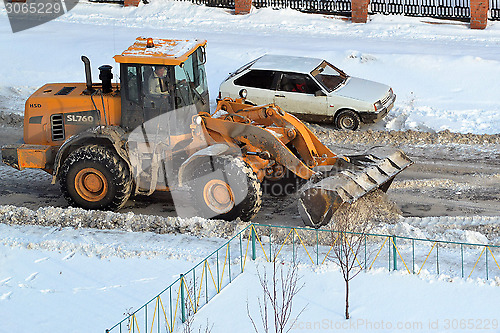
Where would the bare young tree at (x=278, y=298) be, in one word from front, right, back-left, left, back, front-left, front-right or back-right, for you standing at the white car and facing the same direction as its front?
front-right

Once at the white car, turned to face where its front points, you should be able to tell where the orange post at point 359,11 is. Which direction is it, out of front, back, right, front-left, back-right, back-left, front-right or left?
back-left

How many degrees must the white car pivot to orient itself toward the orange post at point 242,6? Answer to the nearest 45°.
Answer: approximately 135° to its left

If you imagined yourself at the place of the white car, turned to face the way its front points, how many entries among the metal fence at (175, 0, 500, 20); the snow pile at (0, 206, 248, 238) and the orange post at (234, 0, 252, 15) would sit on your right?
1

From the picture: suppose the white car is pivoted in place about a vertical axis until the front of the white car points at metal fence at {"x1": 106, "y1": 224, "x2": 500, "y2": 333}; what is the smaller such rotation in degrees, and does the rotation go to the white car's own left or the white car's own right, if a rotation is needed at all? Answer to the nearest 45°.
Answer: approximately 45° to the white car's own right

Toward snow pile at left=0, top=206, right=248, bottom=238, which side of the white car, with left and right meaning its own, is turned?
right

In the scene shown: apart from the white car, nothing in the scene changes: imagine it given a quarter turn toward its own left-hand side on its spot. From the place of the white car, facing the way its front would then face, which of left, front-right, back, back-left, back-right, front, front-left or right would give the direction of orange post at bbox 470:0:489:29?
front
